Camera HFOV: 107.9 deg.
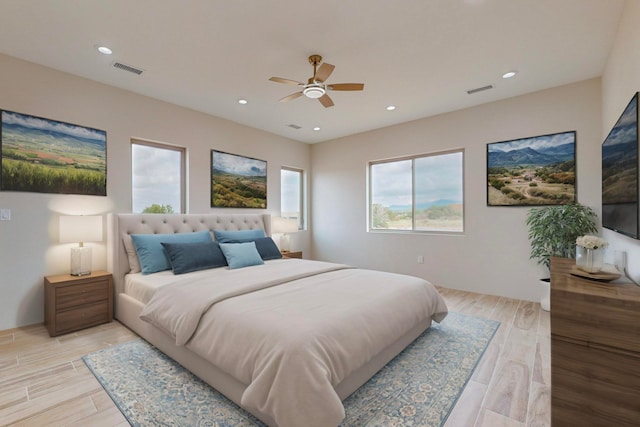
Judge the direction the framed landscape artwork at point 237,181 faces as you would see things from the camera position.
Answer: facing the viewer and to the right of the viewer

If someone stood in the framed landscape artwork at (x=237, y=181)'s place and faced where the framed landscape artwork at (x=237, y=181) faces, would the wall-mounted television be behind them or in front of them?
in front

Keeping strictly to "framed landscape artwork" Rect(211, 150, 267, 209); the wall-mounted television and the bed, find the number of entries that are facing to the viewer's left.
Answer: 1

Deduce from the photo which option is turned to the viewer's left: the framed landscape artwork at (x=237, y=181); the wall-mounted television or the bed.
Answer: the wall-mounted television

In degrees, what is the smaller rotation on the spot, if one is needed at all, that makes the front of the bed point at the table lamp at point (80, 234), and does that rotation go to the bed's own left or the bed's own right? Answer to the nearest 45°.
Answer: approximately 180°

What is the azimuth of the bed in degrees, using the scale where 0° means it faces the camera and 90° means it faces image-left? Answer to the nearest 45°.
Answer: approximately 315°

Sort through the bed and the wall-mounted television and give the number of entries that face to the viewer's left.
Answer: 1

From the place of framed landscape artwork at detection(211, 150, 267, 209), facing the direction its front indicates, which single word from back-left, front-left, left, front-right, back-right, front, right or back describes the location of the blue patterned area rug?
front-right

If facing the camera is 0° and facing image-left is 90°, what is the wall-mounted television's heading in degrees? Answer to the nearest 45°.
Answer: approximately 90°

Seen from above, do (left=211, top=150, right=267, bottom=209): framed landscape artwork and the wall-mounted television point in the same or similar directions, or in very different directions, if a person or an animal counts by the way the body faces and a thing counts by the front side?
very different directions

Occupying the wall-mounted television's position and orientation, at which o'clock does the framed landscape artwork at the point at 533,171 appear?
The framed landscape artwork is roughly at 2 o'clock from the wall-mounted television.

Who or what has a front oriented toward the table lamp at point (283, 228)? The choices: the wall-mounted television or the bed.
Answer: the wall-mounted television
